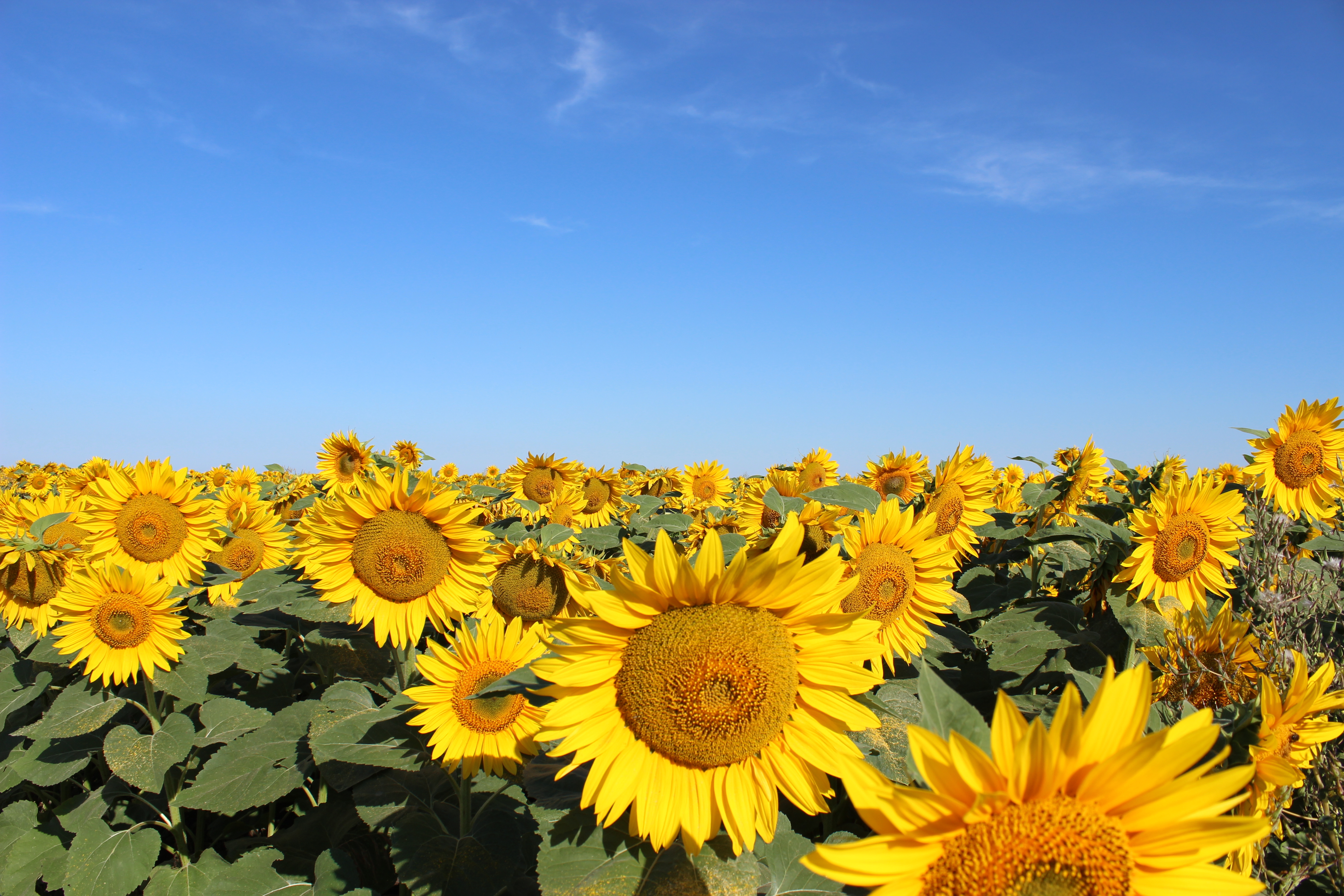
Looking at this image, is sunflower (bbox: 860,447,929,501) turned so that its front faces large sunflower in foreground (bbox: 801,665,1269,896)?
yes

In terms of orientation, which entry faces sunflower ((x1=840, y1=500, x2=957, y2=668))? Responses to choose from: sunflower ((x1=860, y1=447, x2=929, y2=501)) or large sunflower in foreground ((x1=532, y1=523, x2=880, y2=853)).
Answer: sunflower ((x1=860, y1=447, x2=929, y2=501))

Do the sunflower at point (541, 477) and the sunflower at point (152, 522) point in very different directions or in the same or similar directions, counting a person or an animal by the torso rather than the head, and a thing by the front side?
same or similar directions

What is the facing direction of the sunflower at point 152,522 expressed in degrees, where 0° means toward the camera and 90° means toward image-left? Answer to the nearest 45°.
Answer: approximately 0°

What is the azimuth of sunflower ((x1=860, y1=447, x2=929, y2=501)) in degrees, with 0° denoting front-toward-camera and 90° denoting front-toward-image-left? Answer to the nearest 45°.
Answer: approximately 0°

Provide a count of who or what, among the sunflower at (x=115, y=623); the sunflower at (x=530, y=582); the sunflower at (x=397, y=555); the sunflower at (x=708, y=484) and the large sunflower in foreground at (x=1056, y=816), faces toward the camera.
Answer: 5

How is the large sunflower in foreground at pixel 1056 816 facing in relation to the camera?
toward the camera

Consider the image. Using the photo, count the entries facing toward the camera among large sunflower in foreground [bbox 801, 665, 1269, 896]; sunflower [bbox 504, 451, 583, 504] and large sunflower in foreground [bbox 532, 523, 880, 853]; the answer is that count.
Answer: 3

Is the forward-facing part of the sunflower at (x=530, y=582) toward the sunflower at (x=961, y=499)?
no

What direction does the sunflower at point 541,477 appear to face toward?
toward the camera

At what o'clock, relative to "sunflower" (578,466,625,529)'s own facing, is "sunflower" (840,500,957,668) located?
"sunflower" (840,500,957,668) is roughly at 10 o'clock from "sunflower" (578,466,625,529).

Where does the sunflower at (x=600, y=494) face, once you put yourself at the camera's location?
facing the viewer and to the left of the viewer

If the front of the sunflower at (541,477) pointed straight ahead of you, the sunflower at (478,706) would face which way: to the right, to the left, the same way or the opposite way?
the same way

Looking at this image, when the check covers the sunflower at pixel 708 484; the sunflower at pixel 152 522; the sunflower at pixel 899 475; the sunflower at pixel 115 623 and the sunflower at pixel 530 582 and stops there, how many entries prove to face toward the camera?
5

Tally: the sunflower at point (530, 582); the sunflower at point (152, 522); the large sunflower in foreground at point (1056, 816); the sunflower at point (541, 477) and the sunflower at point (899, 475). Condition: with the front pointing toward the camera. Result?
5

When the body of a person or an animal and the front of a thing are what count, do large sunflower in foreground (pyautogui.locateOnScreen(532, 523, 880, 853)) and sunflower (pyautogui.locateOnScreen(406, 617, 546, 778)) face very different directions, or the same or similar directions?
same or similar directions
